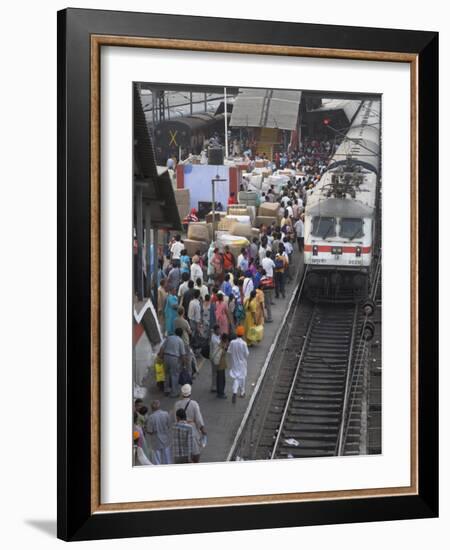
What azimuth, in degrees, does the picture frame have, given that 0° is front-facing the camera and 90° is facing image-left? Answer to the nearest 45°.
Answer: approximately 315°
